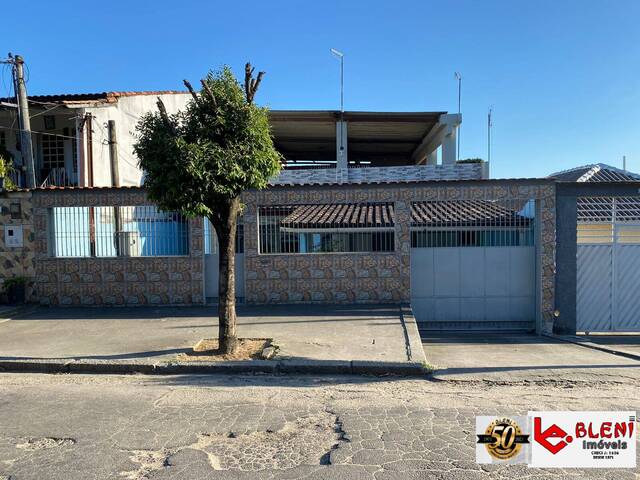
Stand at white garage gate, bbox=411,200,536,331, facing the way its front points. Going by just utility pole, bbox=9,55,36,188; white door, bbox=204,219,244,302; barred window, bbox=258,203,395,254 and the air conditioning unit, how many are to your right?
4

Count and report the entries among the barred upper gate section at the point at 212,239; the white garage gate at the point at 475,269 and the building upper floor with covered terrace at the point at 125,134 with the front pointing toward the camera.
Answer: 3

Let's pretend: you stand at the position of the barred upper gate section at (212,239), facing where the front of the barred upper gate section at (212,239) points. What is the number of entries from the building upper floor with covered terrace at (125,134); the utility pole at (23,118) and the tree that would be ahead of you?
1

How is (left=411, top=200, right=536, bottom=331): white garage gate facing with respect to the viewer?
toward the camera

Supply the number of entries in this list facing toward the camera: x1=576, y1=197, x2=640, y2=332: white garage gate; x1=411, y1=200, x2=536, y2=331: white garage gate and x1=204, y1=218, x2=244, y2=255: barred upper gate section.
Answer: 3

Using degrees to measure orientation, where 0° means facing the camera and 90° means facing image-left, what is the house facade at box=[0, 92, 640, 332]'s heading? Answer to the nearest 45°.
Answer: approximately 0°

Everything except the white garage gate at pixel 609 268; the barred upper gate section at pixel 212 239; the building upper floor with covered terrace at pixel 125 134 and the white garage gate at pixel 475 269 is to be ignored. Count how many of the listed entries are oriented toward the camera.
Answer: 4

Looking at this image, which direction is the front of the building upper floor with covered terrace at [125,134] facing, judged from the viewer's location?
facing the viewer

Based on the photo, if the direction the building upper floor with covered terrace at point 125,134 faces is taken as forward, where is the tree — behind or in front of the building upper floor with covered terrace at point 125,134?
in front

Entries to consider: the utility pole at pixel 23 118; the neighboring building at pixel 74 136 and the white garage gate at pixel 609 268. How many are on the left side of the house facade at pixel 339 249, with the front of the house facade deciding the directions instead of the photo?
1

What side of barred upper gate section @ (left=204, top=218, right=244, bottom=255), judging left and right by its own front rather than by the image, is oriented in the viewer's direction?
front
